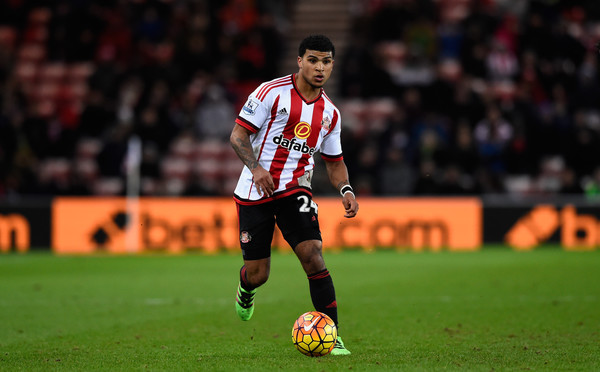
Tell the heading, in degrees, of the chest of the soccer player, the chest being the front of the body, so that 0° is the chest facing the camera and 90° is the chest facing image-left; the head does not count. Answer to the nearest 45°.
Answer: approximately 315°

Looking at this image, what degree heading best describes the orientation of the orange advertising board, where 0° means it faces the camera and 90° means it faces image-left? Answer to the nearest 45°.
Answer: approximately 0°

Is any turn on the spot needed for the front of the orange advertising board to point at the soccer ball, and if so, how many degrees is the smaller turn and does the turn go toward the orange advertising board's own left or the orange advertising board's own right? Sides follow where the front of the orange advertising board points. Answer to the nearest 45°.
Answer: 0° — it already faces it

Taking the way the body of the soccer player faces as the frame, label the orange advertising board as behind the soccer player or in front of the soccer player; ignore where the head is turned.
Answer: behind

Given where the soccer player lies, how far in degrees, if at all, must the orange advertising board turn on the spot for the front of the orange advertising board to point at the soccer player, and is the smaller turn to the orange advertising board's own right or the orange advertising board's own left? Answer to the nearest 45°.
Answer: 0° — it already faces them

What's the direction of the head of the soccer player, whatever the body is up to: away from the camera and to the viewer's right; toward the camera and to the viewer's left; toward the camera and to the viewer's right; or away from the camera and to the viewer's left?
toward the camera and to the viewer's right
